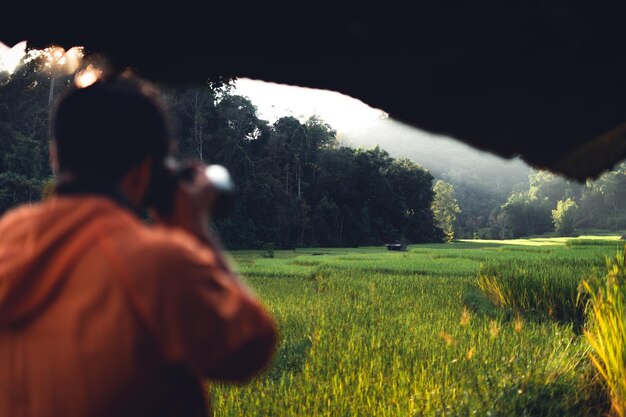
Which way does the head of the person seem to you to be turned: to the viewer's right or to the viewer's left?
to the viewer's right

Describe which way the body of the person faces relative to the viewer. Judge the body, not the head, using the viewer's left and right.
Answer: facing away from the viewer and to the right of the viewer
